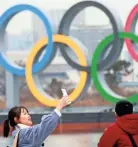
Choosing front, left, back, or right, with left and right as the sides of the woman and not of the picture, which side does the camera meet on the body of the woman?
right

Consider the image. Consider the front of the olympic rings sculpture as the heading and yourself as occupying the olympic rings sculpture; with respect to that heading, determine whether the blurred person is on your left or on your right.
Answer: on your left

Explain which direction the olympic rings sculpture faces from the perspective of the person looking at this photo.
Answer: facing the viewer and to the left of the viewer

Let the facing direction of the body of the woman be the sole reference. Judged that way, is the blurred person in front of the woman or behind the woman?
in front

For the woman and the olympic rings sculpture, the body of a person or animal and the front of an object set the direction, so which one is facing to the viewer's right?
the woman

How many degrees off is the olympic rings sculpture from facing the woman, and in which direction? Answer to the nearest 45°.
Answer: approximately 45° to its left
